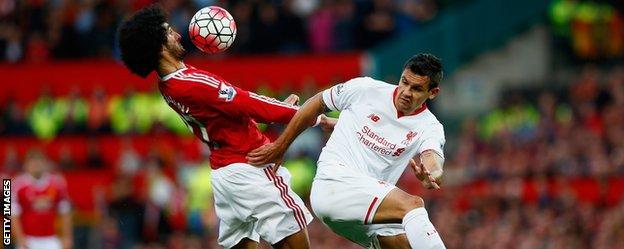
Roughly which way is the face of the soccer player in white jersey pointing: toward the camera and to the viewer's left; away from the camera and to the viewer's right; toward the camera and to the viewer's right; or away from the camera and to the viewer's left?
toward the camera and to the viewer's left

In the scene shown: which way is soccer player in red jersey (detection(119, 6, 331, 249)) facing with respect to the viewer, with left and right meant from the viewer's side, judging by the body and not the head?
facing away from the viewer and to the right of the viewer

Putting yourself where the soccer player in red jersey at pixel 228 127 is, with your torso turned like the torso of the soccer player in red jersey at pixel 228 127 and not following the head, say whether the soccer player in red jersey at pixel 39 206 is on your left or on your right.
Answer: on your left

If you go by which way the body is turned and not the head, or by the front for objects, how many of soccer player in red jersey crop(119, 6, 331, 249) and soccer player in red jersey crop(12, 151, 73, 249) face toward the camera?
1

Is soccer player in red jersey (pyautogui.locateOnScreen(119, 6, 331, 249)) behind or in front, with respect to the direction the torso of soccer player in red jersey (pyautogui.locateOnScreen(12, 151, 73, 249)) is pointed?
in front
